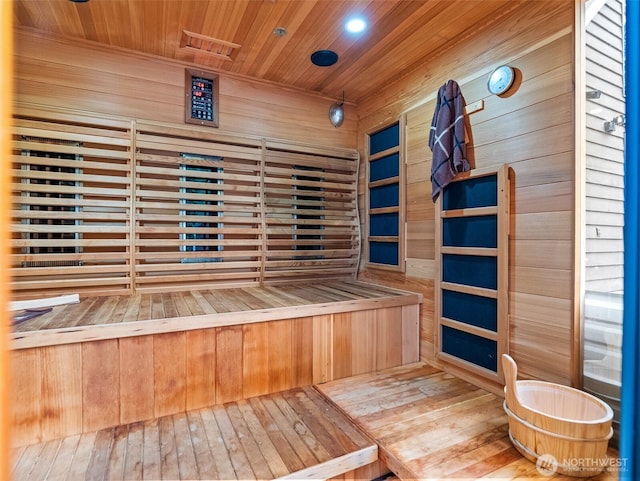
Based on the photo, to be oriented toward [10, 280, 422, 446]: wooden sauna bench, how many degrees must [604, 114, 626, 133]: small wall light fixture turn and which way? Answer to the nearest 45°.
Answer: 0° — it already faces it

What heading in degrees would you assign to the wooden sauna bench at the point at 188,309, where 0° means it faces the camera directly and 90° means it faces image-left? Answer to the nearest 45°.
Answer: approximately 0°

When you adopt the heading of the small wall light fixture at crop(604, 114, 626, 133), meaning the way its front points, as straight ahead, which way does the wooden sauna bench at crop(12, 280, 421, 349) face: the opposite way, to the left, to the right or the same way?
to the left

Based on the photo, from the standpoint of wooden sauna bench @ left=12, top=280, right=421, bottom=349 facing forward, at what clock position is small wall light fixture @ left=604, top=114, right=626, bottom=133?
The small wall light fixture is roughly at 10 o'clock from the wooden sauna bench.

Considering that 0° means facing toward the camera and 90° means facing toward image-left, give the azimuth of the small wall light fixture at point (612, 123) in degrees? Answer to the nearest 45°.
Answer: approximately 45°
